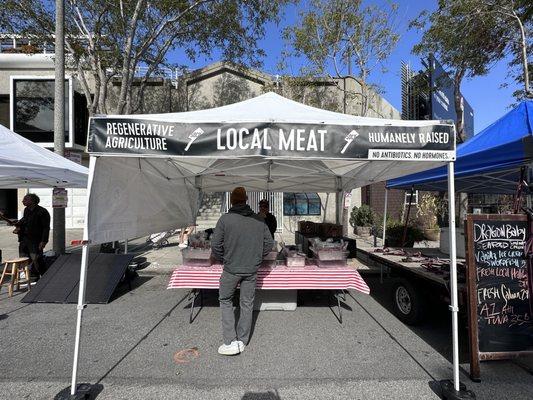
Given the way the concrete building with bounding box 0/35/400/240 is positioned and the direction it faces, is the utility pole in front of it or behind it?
in front

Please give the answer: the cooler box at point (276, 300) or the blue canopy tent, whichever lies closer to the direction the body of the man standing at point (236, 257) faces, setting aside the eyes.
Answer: the cooler box

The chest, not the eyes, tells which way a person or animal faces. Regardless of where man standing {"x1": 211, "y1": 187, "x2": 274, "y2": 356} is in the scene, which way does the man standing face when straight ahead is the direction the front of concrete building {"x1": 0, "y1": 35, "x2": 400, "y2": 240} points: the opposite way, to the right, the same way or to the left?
the opposite way

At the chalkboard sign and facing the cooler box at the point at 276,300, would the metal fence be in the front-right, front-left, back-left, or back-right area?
front-right

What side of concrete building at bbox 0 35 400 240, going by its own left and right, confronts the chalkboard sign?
front

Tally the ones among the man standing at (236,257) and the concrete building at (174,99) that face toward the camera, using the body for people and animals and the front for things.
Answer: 1

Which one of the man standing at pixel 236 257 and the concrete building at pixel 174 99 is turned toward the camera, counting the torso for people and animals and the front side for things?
the concrete building

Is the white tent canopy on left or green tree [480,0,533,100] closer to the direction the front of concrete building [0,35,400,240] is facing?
the white tent canopy on left

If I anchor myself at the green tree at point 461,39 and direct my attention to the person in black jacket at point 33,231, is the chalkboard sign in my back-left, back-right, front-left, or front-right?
front-left

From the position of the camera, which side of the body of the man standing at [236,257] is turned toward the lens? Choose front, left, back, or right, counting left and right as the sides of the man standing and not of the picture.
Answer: back

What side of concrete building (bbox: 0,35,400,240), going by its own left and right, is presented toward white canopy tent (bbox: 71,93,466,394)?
front

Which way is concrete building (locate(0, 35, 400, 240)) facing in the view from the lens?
facing the viewer

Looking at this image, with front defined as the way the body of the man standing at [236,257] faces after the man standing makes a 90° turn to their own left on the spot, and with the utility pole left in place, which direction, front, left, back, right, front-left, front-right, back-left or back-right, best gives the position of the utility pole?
front-right

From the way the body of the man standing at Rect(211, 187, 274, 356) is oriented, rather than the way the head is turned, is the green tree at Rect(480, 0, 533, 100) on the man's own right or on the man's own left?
on the man's own right

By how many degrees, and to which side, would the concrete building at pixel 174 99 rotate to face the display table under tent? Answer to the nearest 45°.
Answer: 0° — it already faces it

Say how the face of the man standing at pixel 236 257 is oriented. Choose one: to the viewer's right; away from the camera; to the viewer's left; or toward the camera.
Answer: away from the camera

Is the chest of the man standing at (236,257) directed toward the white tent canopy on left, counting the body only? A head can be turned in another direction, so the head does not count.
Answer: no
